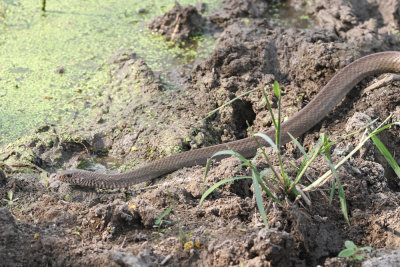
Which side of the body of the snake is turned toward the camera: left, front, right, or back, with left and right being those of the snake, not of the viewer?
left

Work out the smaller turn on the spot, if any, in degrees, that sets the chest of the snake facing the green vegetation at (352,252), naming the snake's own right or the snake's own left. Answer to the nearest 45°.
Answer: approximately 90° to the snake's own left
